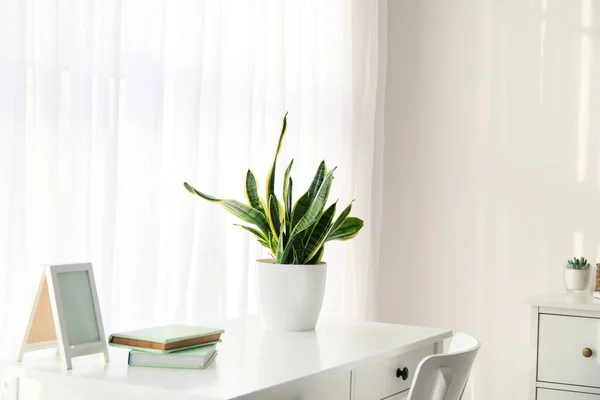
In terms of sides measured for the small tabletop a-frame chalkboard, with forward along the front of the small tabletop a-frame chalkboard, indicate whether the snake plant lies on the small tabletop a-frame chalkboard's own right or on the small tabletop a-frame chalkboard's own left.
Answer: on the small tabletop a-frame chalkboard's own left

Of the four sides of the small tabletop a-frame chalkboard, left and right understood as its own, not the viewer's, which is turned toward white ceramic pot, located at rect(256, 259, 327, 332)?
left

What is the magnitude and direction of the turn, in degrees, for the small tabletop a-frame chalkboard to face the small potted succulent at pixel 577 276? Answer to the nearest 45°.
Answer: approximately 90° to its left

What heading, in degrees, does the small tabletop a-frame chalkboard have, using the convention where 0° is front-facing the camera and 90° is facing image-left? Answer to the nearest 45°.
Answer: approximately 315°

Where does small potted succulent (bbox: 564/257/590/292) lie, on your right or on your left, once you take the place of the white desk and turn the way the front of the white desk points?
on your left

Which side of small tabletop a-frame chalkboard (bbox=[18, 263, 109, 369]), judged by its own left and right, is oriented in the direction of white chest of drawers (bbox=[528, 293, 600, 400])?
left

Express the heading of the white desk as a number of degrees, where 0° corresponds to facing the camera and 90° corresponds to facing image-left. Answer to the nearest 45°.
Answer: approximately 315°
